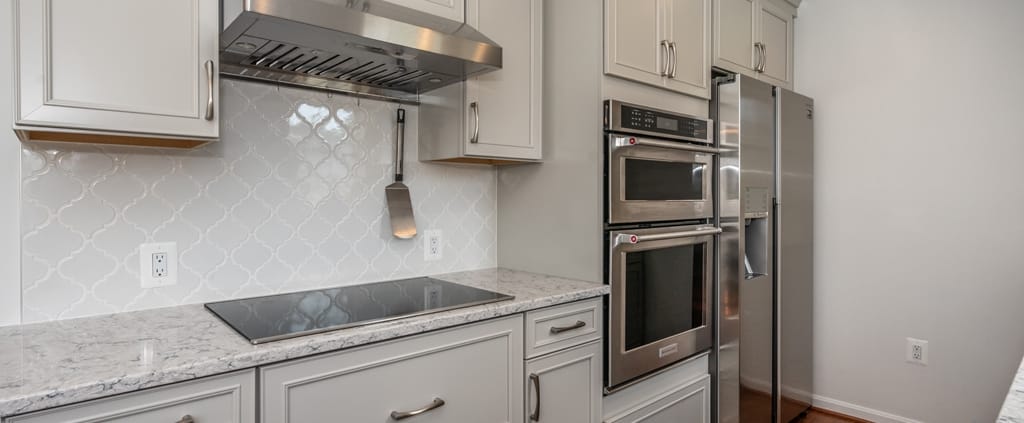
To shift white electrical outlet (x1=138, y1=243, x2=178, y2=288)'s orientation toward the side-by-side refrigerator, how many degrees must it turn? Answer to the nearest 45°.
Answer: approximately 90° to its left

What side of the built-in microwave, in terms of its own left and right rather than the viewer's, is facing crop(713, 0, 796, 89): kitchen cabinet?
left

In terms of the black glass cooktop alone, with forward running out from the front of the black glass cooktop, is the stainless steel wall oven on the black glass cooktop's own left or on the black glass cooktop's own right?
on the black glass cooktop's own left

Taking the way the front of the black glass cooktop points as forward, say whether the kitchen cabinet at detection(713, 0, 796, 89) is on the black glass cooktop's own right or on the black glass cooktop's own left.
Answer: on the black glass cooktop's own left

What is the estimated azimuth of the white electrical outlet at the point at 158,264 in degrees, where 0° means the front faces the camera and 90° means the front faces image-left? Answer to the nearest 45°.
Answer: approximately 0°

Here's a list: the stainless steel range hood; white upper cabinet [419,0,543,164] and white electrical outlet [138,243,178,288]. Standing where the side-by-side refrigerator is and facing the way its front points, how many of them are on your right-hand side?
3

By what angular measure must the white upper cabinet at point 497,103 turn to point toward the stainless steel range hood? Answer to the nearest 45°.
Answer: approximately 90° to its right

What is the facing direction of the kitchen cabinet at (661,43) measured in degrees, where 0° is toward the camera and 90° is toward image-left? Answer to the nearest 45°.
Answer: approximately 315°

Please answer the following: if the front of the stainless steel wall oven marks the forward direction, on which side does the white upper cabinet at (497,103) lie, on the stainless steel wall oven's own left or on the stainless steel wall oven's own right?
on the stainless steel wall oven's own right

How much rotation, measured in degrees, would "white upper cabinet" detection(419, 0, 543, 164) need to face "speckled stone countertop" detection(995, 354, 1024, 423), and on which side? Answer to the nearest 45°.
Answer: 0° — it already faces it

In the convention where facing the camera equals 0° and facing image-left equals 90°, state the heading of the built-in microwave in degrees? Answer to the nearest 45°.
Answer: approximately 315°

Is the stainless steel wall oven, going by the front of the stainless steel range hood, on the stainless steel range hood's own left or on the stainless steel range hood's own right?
on the stainless steel range hood's own left

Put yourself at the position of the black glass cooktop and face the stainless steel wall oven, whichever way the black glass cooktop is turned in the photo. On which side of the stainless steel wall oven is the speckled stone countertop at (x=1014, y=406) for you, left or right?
right

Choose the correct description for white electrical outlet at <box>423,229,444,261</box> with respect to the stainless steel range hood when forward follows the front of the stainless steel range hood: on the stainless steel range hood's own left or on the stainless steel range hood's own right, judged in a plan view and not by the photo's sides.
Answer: on the stainless steel range hood's own left
